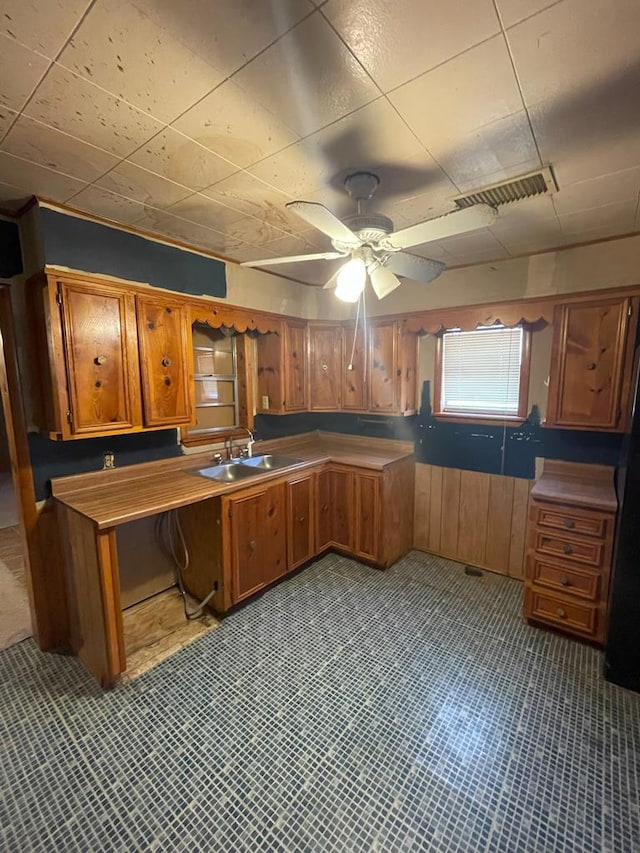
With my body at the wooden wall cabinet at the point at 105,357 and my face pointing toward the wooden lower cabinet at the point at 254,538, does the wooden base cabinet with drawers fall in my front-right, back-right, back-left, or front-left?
front-right

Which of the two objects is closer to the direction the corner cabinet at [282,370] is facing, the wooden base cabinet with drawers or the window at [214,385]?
the wooden base cabinet with drawers

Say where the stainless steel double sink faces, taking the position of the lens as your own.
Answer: facing the viewer and to the right of the viewer

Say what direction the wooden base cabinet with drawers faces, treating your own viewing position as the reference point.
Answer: facing the viewer

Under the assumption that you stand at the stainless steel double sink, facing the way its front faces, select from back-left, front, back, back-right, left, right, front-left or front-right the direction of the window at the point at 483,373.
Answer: front-left

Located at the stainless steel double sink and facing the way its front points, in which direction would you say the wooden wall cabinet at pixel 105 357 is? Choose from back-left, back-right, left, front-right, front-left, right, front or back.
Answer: right

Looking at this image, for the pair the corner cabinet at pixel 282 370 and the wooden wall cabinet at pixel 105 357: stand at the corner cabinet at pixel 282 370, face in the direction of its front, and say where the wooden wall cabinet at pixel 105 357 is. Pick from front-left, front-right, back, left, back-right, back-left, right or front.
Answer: right
